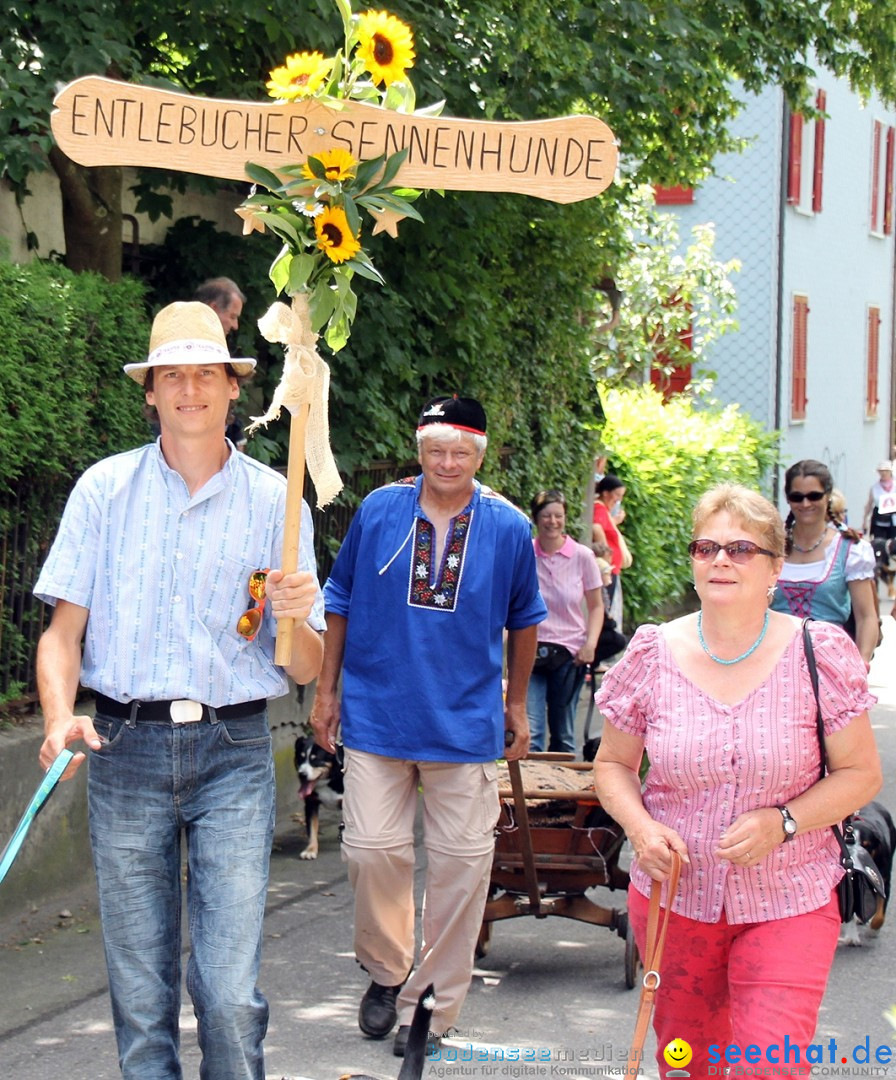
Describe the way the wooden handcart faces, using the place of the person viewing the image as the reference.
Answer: facing the viewer

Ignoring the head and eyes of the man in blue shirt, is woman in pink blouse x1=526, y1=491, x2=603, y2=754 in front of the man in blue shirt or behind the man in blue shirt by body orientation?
behind

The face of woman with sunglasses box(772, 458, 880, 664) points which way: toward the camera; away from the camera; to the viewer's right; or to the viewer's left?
toward the camera

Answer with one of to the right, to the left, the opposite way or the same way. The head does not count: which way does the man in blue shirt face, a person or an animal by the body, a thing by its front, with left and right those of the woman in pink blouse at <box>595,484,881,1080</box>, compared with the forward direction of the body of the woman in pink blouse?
the same way

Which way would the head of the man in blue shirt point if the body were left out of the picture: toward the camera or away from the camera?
toward the camera

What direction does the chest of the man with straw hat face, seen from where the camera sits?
toward the camera

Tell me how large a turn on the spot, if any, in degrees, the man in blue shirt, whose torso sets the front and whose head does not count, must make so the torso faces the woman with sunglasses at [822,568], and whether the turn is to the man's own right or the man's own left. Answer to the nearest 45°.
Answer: approximately 135° to the man's own left

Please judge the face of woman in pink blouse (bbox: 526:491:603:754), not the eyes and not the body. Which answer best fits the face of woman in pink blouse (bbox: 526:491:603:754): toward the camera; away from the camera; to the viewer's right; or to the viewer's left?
toward the camera

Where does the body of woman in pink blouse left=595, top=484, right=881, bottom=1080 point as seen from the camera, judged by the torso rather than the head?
toward the camera

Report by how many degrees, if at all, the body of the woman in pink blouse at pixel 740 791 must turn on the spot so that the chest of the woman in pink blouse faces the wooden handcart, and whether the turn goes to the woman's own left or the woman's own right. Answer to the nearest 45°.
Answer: approximately 180°

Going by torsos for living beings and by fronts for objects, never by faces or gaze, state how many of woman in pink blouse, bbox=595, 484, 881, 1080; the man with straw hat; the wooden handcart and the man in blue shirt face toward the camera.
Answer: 4

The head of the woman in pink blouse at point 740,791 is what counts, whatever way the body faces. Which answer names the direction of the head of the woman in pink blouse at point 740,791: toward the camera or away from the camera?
toward the camera
